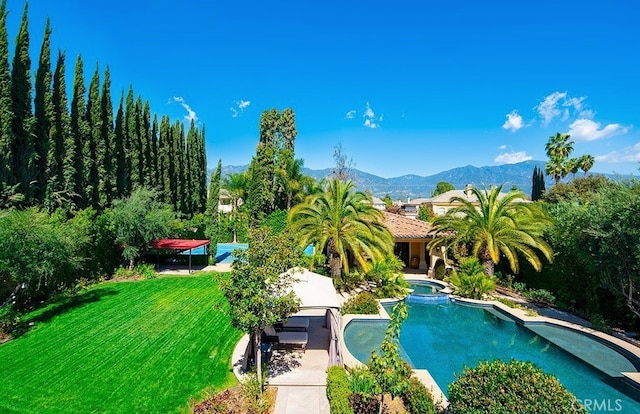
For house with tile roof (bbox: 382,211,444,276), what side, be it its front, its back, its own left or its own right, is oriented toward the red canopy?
right

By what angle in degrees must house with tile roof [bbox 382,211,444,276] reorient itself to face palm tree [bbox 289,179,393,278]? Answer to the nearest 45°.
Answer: approximately 45° to its right

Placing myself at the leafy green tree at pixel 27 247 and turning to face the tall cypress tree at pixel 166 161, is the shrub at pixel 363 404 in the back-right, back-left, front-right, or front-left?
back-right

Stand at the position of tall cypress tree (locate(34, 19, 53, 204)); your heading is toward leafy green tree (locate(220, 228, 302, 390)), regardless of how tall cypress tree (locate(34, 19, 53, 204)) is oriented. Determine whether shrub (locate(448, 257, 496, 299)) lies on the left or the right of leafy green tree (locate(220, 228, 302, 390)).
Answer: left

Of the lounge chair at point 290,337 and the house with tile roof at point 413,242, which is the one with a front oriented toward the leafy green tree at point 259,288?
the house with tile roof

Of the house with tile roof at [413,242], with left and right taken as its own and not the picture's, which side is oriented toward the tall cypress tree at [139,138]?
right

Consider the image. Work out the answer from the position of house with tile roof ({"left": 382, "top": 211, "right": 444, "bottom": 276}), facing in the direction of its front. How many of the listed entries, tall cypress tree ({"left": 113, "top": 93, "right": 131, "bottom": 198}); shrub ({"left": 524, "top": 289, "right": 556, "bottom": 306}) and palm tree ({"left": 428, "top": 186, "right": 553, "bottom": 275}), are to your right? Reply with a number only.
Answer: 1

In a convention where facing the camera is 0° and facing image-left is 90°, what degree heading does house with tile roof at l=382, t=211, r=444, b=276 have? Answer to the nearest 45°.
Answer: approximately 0°
